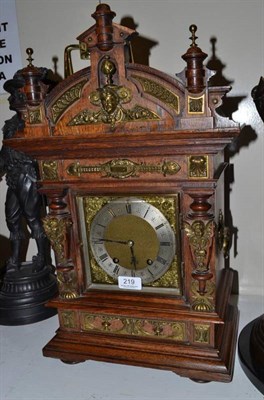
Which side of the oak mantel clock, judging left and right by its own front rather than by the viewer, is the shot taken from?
front

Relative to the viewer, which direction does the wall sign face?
toward the camera

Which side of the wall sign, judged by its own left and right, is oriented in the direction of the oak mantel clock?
front

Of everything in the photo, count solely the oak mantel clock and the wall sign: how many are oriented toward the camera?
2

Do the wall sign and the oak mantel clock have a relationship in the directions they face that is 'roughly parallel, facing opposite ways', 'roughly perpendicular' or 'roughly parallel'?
roughly parallel

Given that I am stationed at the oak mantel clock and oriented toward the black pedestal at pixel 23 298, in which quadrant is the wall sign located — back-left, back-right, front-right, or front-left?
front-right

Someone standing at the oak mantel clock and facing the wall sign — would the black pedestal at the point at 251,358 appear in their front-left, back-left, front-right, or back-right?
back-right

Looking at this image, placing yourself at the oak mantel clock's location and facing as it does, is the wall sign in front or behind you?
behind
